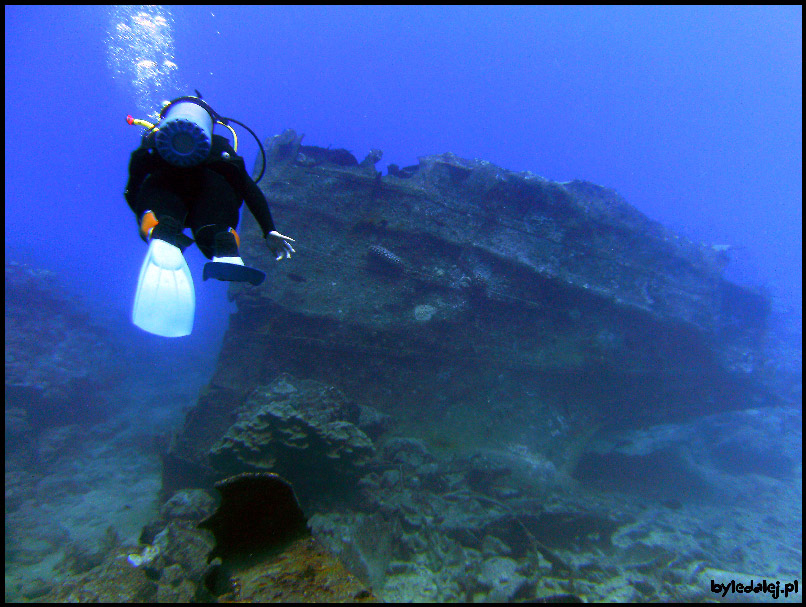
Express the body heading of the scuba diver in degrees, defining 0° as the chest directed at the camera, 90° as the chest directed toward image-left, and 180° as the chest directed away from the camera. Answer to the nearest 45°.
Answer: approximately 180°

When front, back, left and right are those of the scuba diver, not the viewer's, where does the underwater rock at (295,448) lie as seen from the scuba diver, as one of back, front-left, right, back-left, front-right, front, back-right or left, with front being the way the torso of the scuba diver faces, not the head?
front-right

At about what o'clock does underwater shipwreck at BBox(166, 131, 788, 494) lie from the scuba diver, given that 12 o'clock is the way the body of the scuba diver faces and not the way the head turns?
The underwater shipwreck is roughly at 2 o'clock from the scuba diver.
